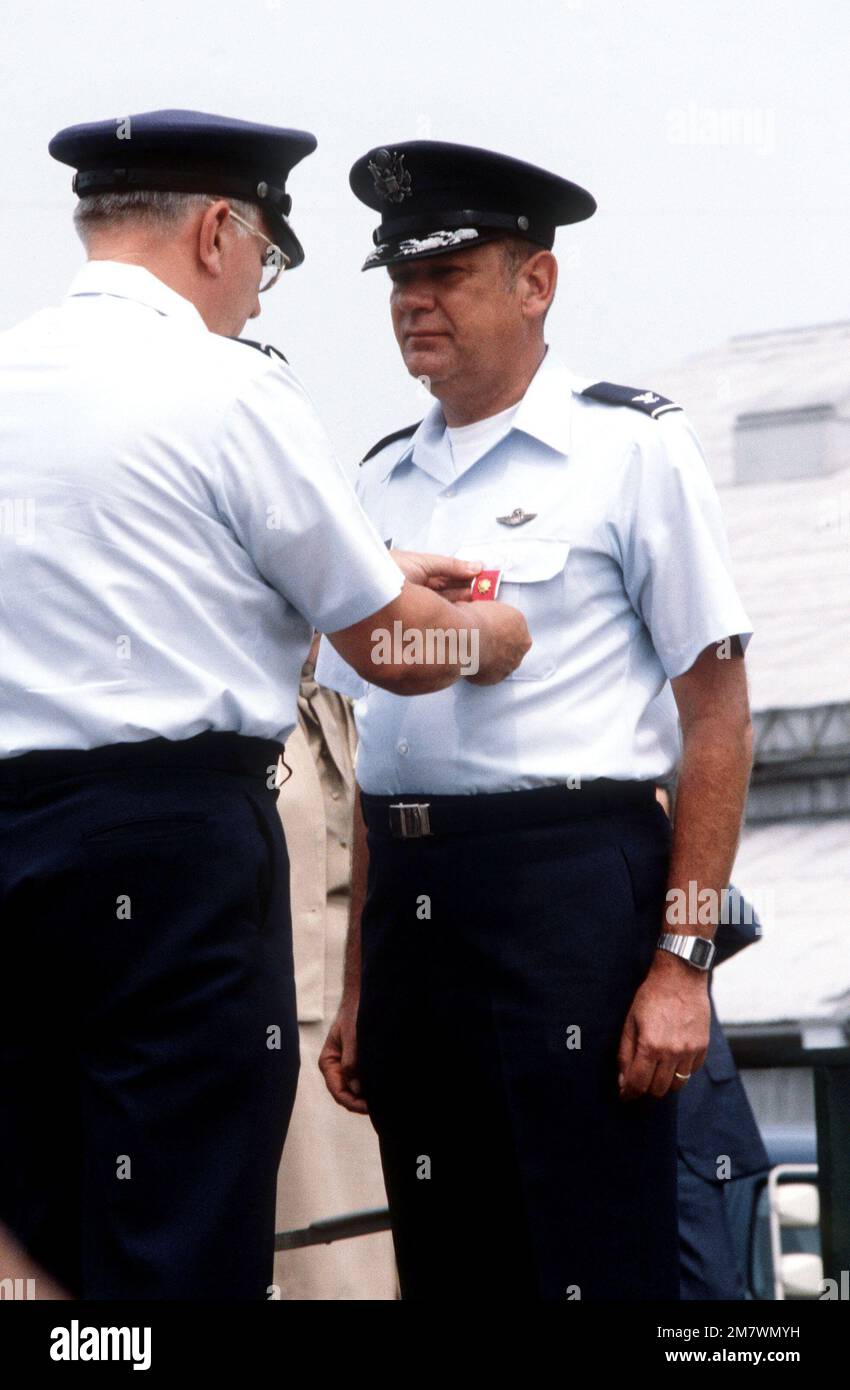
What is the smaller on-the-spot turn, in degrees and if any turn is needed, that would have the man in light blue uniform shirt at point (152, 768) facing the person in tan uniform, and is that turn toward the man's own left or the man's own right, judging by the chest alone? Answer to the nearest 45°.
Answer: approximately 45° to the man's own left

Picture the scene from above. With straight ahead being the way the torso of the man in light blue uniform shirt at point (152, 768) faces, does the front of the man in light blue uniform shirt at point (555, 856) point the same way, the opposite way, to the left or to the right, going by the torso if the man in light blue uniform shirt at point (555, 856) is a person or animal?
the opposite way

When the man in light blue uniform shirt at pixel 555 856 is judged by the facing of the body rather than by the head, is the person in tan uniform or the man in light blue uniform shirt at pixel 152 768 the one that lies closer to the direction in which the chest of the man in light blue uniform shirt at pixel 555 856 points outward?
the man in light blue uniform shirt

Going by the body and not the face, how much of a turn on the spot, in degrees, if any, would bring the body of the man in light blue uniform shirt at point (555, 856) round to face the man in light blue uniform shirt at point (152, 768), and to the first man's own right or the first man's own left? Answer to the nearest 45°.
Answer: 0° — they already face them

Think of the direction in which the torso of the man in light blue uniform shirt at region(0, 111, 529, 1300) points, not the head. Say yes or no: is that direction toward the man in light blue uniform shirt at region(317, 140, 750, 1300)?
yes

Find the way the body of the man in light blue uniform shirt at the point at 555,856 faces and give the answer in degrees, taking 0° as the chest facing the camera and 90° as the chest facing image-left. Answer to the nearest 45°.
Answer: approximately 45°

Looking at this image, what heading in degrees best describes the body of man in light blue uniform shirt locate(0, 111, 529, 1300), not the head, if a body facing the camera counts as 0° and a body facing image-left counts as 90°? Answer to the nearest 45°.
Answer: approximately 225°

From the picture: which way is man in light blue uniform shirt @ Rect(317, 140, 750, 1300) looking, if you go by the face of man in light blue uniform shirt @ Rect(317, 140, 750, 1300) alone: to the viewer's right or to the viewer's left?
to the viewer's left

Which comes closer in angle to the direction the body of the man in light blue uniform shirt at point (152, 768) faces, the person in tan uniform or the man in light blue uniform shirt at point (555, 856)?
the man in light blue uniform shirt
